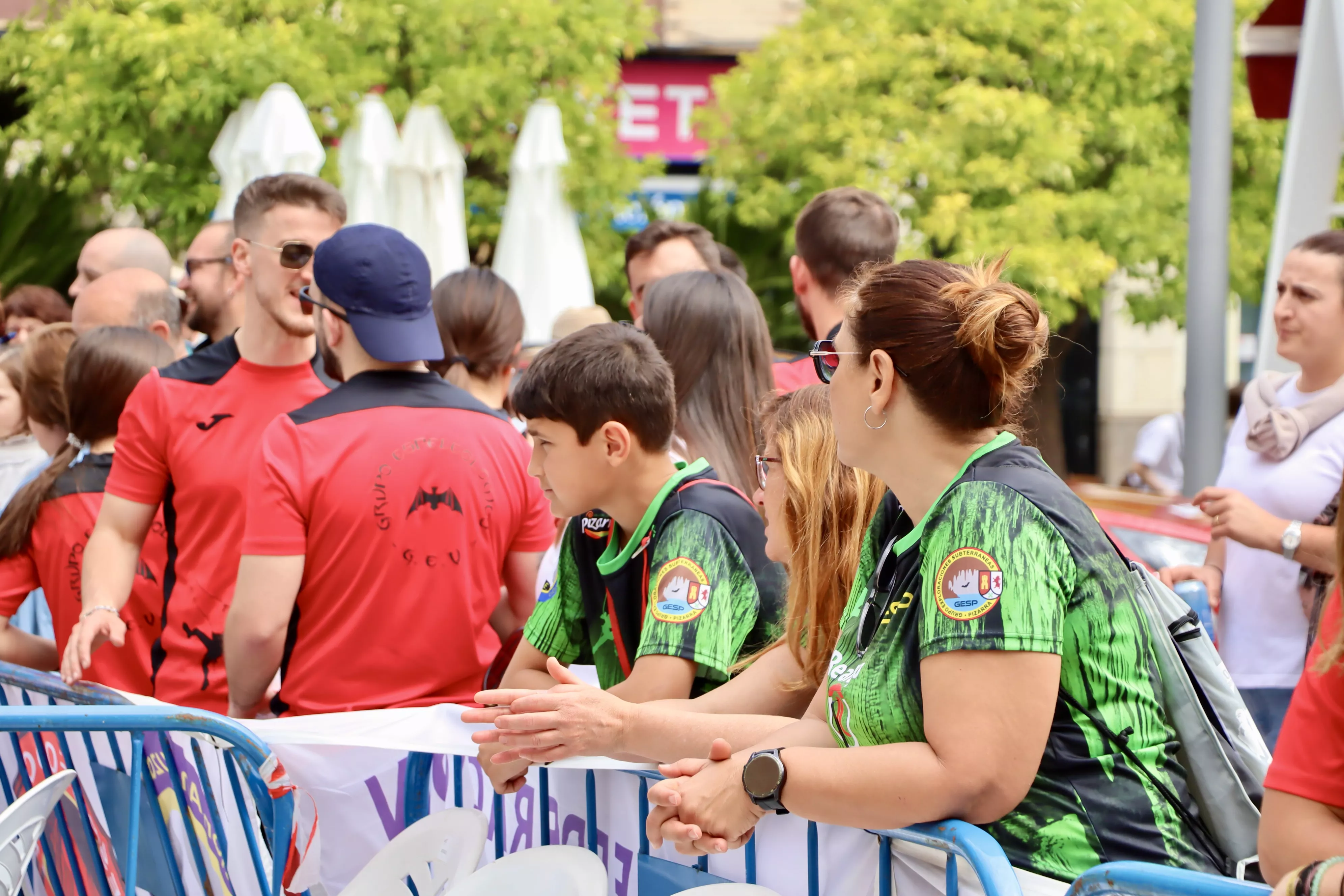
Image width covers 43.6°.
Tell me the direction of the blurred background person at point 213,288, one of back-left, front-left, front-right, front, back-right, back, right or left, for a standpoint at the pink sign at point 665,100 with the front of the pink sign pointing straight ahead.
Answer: front

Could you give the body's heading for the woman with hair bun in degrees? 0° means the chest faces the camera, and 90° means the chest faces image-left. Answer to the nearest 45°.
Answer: approximately 90°

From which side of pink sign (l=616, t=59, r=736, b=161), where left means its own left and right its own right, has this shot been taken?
front

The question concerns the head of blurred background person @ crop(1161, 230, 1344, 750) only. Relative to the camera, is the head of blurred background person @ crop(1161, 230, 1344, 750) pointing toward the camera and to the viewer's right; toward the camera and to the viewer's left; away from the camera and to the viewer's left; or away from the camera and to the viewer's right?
toward the camera and to the viewer's left

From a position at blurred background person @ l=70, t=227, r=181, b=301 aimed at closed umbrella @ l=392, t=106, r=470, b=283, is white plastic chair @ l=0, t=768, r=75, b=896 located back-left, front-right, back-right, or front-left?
back-right

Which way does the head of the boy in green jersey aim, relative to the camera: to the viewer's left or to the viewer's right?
to the viewer's left

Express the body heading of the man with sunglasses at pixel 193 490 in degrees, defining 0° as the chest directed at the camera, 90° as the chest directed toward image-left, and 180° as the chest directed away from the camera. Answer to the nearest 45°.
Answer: approximately 315°

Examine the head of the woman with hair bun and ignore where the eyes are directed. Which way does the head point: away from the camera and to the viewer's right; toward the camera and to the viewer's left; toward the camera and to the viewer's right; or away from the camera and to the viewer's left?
away from the camera and to the viewer's left

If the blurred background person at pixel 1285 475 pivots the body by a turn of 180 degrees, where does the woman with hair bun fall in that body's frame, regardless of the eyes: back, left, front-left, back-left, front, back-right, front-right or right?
back-right
